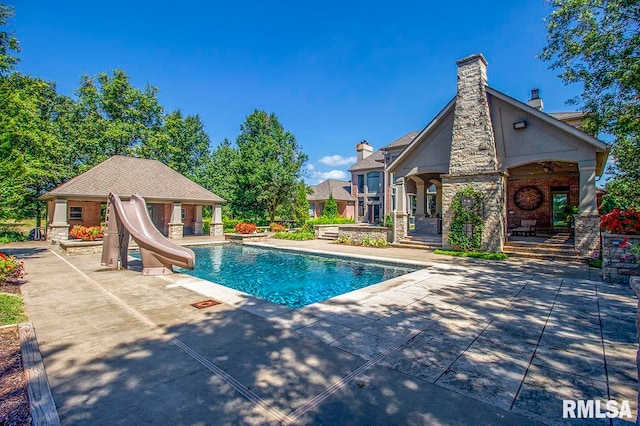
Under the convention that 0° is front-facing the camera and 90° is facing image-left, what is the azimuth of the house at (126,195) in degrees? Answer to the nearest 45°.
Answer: approximately 0°

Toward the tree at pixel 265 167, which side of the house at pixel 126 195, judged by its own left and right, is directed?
left

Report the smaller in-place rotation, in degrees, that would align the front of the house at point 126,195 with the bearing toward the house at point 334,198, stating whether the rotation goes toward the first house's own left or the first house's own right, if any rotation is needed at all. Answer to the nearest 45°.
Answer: approximately 90° to the first house's own left

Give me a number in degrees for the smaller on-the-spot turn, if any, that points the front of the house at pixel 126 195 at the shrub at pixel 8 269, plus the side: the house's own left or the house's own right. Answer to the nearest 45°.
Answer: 0° — it already faces it

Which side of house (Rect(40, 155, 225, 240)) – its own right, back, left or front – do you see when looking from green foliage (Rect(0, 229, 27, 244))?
right

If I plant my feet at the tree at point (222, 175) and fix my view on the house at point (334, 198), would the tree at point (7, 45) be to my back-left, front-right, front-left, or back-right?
back-right

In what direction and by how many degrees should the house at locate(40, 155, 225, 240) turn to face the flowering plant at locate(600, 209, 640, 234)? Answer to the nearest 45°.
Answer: approximately 45° to its left

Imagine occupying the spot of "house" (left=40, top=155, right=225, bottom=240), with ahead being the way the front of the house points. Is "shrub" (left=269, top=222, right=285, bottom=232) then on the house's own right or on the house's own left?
on the house's own left

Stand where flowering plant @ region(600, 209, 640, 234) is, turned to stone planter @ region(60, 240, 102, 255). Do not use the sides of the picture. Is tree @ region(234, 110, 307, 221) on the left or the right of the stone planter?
right

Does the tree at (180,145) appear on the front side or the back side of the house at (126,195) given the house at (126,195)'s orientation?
on the back side

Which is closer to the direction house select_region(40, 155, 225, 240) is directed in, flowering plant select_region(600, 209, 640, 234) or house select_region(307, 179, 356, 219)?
the flowering plant

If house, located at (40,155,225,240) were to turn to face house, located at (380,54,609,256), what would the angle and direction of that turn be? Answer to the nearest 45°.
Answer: approximately 45° to its left
